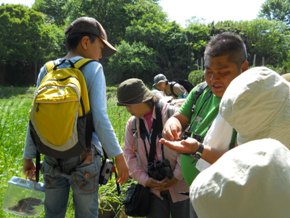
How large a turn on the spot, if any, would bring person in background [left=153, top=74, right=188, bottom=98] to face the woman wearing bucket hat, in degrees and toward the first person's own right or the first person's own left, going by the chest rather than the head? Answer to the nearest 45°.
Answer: approximately 90° to the first person's own left

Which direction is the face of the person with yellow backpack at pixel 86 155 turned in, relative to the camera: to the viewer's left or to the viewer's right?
to the viewer's right

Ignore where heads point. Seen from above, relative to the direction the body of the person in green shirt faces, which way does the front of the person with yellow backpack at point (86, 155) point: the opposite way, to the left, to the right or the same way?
the opposite way

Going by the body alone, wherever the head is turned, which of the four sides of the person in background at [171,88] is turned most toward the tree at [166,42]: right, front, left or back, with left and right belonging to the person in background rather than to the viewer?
right

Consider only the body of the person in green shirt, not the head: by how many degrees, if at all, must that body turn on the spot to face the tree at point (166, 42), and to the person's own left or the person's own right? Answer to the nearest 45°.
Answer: approximately 135° to the person's own right

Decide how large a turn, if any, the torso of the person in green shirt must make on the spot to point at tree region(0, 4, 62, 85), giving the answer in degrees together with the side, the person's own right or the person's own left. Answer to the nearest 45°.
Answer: approximately 90° to the person's own right

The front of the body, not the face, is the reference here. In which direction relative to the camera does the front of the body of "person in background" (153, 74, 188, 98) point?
to the viewer's left

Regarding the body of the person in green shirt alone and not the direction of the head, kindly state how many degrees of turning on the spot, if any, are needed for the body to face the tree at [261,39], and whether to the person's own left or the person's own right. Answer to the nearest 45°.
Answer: approximately 135° to the person's own right

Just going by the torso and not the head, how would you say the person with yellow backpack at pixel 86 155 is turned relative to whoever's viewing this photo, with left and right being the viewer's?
facing away from the viewer and to the right of the viewer

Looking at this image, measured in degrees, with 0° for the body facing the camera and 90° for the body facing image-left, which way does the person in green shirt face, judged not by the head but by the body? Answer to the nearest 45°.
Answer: approximately 45°

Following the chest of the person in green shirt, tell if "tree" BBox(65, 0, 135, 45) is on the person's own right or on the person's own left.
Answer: on the person's own right
